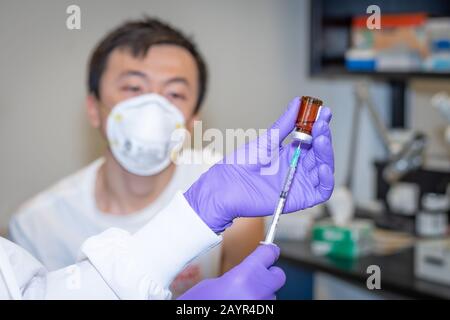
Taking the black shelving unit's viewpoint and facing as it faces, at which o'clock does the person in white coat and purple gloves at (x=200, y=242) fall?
The person in white coat and purple gloves is roughly at 12 o'clock from the black shelving unit.
